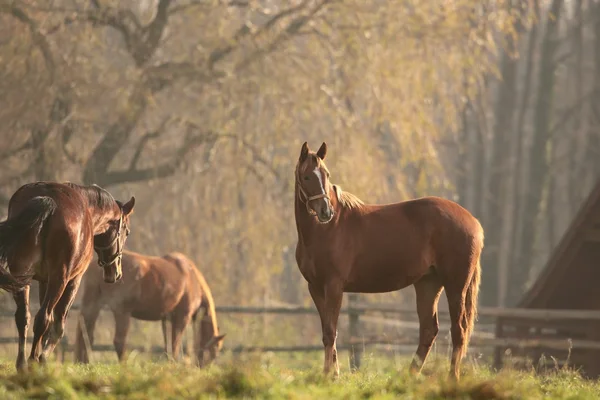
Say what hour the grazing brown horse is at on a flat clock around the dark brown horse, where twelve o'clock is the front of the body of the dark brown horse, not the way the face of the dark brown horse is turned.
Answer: The grazing brown horse is roughly at 11 o'clock from the dark brown horse.

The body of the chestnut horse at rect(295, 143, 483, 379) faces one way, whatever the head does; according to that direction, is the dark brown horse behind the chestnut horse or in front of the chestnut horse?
in front

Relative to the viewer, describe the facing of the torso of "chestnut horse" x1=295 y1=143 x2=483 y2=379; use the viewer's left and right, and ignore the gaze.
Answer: facing to the left of the viewer

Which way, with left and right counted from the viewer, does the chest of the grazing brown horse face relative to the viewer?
facing to the right of the viewer

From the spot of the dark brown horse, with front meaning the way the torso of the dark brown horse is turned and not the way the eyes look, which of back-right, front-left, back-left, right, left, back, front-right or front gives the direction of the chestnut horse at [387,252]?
front-right

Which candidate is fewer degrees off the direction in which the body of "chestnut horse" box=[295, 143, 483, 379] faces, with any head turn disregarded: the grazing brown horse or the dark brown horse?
the dark brown horse

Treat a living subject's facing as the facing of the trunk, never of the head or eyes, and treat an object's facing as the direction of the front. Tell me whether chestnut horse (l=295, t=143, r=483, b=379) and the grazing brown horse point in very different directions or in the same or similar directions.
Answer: very different directions

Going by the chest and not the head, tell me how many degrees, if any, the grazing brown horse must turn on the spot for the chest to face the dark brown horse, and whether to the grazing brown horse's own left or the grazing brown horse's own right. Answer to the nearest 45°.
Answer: approximately 90° to the grazing brown horse's own right

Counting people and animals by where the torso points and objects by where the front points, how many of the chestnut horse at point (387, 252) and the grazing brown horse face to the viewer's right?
1
